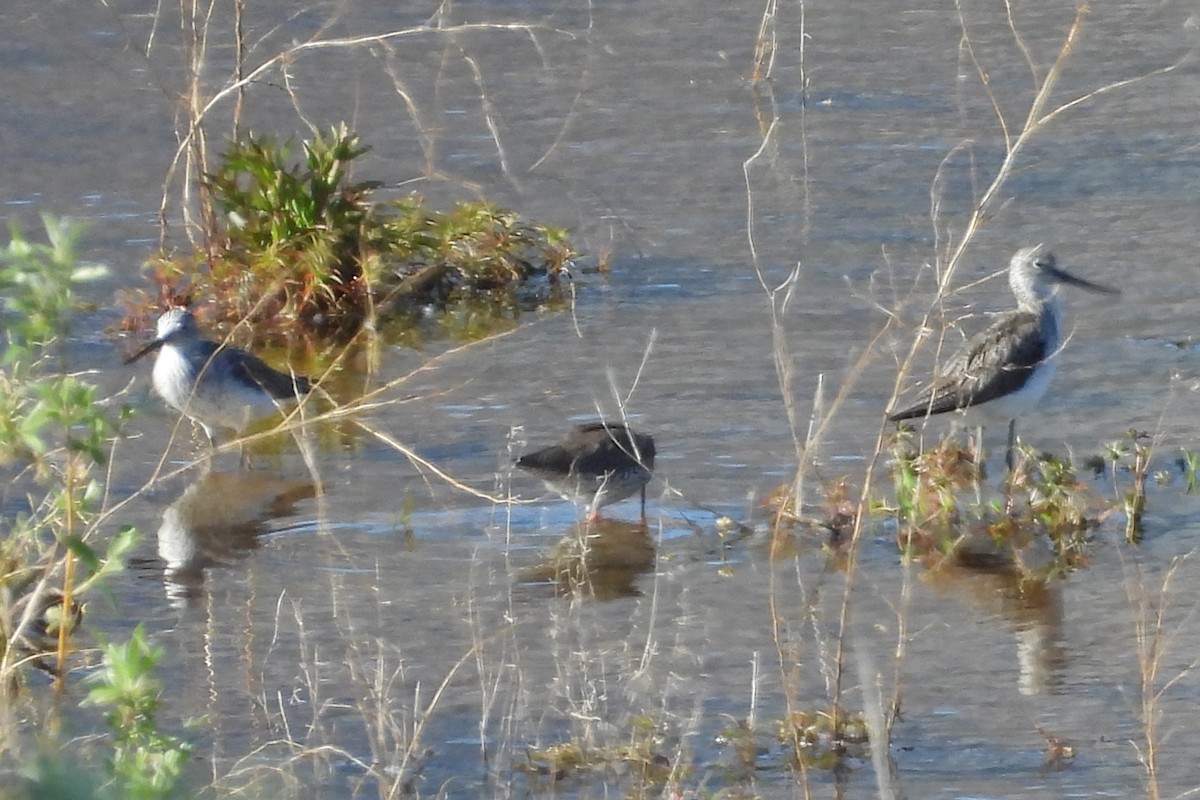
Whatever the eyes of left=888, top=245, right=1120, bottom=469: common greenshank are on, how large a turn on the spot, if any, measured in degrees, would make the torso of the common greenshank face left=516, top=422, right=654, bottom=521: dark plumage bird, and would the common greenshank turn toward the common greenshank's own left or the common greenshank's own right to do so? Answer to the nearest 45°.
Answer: approximately 135° to the common greenshank's own right

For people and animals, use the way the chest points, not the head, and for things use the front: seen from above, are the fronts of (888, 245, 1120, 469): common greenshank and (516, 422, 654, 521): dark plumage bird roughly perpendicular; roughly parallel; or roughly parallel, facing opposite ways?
roughly parallel

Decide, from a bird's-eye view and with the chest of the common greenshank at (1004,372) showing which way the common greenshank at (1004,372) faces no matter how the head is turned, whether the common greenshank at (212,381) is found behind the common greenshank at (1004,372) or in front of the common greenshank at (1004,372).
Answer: behind

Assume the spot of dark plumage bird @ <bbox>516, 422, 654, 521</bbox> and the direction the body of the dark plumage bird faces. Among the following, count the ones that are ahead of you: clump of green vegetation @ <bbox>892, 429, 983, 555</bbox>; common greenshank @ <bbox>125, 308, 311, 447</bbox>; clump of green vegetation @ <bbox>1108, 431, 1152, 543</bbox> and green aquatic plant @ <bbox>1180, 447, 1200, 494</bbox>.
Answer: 3

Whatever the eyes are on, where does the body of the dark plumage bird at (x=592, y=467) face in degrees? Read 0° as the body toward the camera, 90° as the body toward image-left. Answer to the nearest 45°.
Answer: approximately 270°

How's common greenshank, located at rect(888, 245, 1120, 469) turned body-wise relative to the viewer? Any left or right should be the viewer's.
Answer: facing to the right of the viewer

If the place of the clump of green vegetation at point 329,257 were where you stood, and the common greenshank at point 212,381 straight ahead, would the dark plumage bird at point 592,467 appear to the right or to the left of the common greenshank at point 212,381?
left

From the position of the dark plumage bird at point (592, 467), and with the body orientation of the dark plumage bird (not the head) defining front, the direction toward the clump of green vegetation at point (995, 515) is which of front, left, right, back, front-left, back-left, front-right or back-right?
front

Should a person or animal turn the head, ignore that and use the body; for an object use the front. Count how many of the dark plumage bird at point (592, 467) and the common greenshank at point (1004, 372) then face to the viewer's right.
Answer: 2

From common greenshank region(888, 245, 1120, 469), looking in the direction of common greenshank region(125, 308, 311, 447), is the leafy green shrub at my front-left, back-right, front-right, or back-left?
front-left

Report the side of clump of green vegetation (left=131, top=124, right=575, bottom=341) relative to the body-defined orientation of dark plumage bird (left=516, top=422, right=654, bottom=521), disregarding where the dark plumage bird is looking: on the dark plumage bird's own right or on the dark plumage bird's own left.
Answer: on the dark plumage bird's own left

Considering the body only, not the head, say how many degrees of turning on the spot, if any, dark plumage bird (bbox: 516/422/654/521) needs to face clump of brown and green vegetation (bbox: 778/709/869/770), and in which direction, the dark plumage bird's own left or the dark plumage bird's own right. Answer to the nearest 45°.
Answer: approximately 90° to the dark plumage bird's own right

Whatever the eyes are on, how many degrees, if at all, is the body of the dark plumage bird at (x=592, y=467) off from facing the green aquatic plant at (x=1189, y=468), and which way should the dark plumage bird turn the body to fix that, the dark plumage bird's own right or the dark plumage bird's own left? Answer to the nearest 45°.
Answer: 0° — it already faces it

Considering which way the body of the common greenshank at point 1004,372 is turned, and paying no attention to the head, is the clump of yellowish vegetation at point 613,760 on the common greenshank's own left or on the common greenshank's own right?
on the common greenshank's own right
